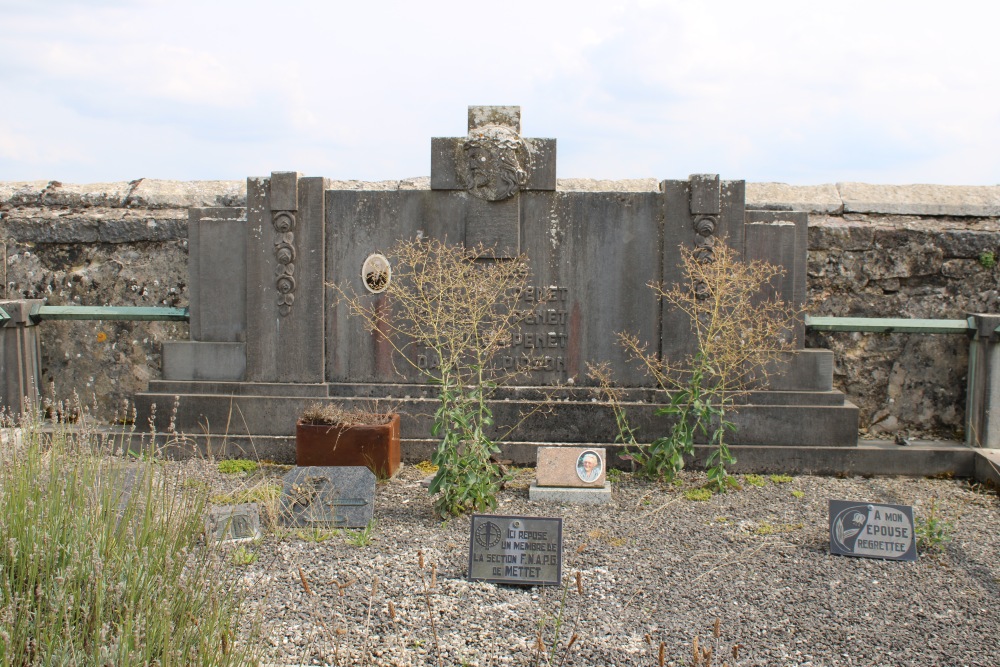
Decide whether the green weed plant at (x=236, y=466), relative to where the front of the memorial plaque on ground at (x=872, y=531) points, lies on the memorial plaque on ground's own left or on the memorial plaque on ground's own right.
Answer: on the memorial plaque on ground's own right

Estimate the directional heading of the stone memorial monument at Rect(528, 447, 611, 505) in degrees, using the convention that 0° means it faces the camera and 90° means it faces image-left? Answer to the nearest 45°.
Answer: approximately 0°

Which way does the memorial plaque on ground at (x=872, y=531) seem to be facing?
toward the camera

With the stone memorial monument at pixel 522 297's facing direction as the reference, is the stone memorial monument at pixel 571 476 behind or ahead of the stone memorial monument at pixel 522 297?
ahead

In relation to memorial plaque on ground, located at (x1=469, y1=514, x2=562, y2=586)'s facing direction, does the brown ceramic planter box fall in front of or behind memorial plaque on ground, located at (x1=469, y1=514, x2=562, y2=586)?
behind

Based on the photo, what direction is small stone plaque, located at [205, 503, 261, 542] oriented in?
toward the camera

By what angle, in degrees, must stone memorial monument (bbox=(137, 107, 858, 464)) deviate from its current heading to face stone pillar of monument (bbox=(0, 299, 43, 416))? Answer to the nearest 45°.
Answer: approximately 90° to its right

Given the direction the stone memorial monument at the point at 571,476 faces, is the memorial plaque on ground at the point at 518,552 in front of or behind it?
in front

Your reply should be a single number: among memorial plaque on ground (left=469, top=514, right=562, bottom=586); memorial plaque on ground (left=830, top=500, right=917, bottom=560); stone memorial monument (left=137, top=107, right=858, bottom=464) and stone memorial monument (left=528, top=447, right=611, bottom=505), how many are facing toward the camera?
4

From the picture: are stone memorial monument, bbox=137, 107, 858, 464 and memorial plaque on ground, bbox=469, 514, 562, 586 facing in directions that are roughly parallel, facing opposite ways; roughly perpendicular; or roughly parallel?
roughly parallel

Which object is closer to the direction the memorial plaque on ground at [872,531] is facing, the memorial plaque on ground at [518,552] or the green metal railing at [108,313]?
the memorial plaque on ground

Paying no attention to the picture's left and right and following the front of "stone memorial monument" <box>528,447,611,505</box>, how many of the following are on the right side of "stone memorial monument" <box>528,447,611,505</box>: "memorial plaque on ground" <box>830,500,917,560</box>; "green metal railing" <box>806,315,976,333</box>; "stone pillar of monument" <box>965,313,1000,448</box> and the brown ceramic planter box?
1
